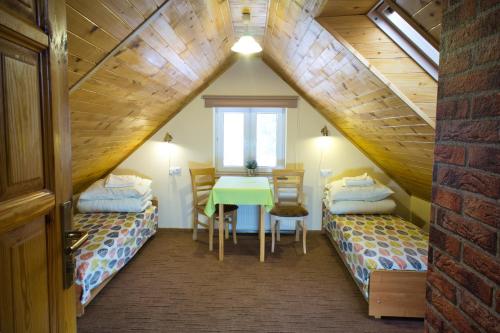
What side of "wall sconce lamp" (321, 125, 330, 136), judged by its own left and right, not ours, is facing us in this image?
front

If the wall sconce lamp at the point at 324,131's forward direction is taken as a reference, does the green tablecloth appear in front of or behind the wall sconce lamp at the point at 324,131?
in front

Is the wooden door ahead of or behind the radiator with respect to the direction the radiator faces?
ahead

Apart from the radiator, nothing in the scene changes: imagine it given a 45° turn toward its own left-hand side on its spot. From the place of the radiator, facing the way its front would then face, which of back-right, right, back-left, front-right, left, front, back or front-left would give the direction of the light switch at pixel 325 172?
front-left

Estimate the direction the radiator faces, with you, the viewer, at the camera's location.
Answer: facing the viewer

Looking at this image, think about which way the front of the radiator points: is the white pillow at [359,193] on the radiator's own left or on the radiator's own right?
on the radiator's own left

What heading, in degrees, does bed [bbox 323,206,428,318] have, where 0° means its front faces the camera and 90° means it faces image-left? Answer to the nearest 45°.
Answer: approximately 0°
